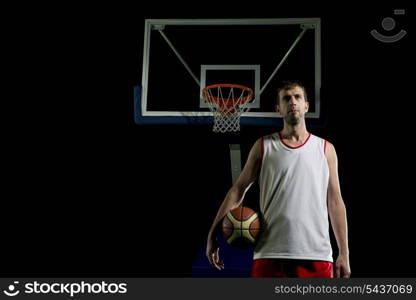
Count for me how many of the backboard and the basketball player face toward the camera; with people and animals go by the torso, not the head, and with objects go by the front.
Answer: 2

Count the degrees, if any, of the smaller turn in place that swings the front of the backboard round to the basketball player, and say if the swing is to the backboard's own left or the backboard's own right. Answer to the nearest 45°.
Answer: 0° — it already faces them

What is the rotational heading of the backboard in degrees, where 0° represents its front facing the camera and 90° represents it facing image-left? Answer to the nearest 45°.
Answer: approximately 0°

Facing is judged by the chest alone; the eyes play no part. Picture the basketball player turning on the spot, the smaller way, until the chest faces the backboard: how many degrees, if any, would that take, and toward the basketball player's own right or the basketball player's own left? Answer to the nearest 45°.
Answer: approximately 135° to the basketball player's own right
